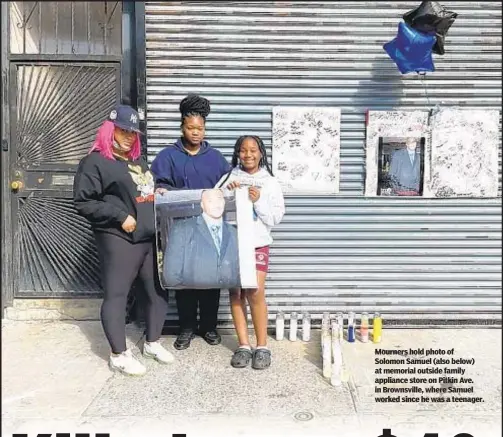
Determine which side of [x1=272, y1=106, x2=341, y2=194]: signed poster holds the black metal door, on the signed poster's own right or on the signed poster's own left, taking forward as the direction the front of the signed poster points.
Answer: on the signed poster's own right

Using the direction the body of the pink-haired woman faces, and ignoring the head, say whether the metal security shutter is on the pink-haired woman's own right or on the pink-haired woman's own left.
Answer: on the pink-haired woman's own left

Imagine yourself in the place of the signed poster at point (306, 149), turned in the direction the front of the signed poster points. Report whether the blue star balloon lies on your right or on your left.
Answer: on your left

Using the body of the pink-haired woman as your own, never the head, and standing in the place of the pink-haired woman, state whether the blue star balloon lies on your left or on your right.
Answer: on your left
